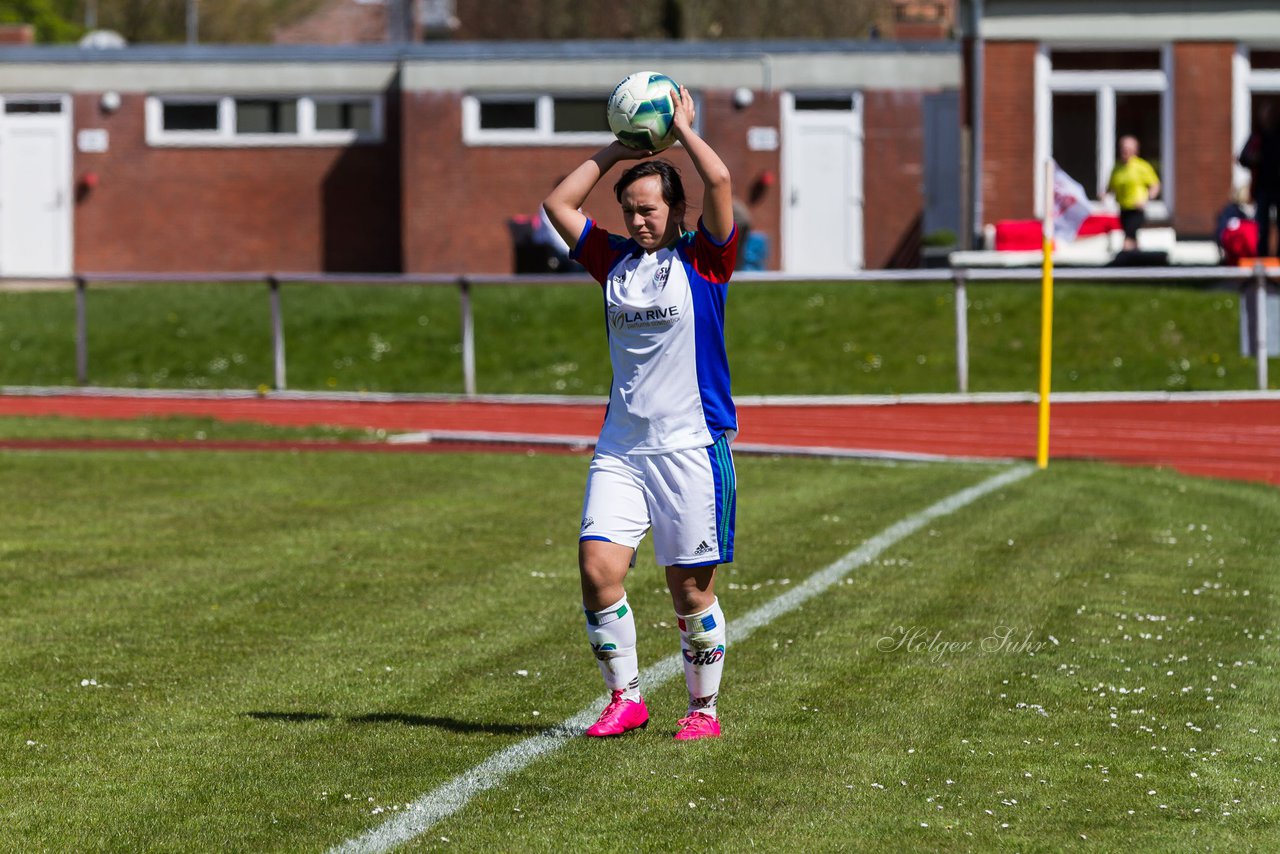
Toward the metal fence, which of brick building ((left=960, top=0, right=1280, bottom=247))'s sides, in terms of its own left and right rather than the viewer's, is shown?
front

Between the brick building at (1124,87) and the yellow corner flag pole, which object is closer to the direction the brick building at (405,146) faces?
the yellow corner flag pole

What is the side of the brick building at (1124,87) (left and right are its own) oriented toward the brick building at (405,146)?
right

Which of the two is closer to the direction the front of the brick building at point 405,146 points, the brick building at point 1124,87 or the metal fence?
the metal fence

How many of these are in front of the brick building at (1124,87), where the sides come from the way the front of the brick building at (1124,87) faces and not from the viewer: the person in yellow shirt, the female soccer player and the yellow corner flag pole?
3

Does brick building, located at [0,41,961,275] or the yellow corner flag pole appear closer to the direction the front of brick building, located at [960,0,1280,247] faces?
the yellow corner flag pole

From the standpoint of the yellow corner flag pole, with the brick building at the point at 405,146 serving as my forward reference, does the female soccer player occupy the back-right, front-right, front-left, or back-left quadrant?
back-left

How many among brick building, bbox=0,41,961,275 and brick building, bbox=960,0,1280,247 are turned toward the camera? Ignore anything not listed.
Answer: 2

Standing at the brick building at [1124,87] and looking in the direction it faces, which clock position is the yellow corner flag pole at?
The yellow corner flag pole is roughly at 12 o'clock from the brick building.

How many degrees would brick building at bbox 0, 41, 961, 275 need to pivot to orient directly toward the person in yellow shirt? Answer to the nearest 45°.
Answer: approximately 45° to its left

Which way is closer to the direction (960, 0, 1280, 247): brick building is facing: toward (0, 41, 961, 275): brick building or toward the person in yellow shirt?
the person in yellow shirt

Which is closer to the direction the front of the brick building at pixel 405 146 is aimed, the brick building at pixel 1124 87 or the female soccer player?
the female soccer player

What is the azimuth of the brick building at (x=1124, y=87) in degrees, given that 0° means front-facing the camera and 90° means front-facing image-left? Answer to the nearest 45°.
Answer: approximately 0°

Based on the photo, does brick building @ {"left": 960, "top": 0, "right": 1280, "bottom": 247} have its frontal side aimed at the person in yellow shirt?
yes
